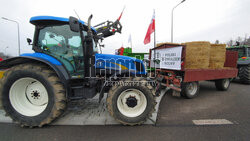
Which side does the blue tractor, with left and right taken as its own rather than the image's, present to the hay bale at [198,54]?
front

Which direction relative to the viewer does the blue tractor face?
to the viewer's right

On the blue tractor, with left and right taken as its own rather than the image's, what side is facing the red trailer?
front
